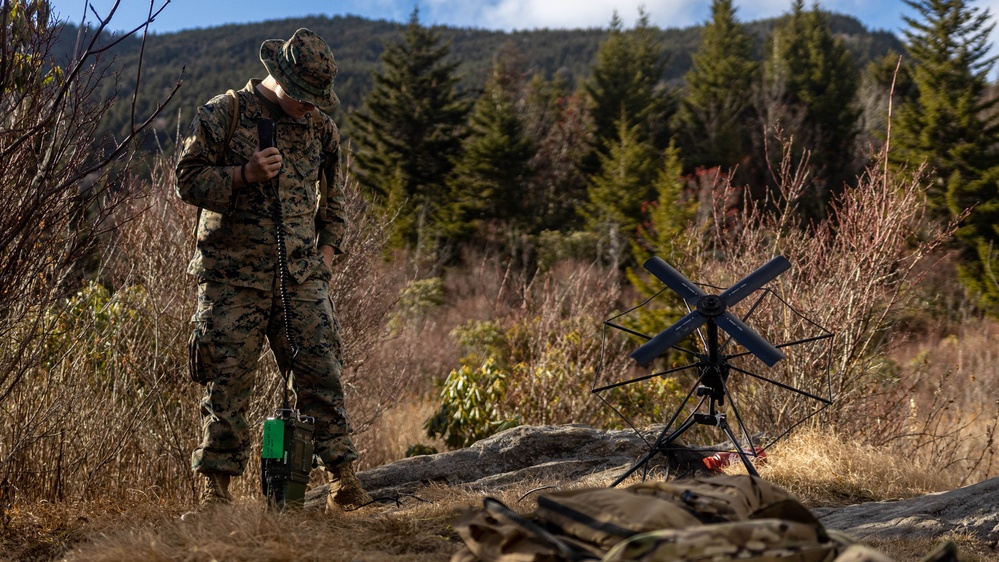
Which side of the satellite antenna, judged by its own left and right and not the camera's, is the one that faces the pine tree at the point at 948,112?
back

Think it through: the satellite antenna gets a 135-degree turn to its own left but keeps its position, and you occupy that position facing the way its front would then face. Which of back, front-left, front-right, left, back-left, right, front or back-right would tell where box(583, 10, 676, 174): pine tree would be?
front-left

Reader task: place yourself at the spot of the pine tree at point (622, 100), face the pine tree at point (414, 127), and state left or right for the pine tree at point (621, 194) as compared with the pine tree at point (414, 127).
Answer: left

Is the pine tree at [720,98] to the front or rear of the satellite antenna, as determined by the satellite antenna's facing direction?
to the rear

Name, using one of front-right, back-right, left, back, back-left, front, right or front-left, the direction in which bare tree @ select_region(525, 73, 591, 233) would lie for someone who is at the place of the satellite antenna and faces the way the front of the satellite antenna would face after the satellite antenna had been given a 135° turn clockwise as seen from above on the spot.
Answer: front-right

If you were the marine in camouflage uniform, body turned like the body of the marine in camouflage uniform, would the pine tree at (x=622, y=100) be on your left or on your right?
on your left

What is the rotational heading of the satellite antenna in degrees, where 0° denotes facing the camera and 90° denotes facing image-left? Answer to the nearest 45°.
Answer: approximately 0°

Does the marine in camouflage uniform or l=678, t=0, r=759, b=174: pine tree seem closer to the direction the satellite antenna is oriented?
the marine in camouflage uniform

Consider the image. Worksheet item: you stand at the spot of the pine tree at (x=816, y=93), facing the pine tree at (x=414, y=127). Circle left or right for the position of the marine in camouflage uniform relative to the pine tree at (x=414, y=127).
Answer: left

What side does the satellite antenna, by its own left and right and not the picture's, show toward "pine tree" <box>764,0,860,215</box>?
back

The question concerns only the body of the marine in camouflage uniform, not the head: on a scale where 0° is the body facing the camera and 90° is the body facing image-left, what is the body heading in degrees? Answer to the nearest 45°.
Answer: approximately 315°

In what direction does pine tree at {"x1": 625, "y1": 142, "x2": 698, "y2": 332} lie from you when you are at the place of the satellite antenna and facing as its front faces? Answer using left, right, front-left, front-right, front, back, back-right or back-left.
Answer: back

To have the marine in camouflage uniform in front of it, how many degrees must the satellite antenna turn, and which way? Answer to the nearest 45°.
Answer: approximately 90° to its right
